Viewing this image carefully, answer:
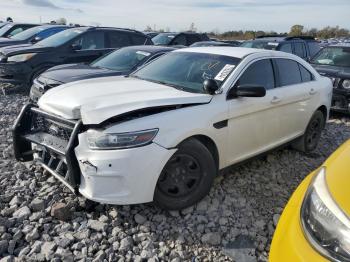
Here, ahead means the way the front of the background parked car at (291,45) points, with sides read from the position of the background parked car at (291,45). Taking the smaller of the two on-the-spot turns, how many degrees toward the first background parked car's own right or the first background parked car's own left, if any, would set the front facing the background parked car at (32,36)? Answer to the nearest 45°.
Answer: approximately 45° to the first background parked car's own right

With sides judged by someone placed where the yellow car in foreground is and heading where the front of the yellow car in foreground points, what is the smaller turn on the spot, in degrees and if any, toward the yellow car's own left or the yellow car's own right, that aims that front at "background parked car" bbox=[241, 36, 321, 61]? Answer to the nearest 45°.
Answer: approximately 135° to the yellow car's own right

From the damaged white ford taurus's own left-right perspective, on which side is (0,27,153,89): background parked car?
on its right

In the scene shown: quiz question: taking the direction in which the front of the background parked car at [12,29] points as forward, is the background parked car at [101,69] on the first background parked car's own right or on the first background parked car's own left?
on the first background parked car's own left

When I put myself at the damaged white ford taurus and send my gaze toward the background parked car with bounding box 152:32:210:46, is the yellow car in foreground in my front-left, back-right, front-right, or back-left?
back-right

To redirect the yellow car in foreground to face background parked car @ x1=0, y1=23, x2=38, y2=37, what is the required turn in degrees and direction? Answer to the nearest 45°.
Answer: approximately 90° to its right

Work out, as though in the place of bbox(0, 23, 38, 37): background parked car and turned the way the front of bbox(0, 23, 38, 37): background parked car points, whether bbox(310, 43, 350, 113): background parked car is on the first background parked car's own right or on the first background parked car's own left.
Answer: on the first background parked car's own left
